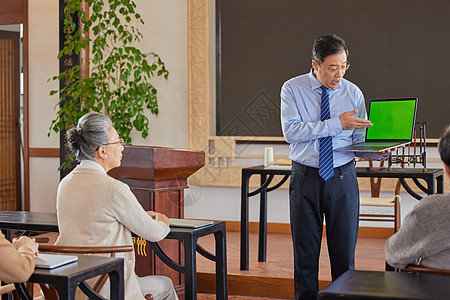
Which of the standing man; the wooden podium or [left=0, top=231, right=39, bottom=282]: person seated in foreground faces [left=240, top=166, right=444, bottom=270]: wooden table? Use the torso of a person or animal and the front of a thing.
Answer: the person seated in foreground

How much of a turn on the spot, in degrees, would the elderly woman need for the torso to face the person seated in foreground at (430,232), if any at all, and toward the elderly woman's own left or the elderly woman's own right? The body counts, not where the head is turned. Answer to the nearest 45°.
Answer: approximately 90° to the elderly woman's own right

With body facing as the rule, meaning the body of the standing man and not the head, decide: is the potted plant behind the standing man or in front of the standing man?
behind

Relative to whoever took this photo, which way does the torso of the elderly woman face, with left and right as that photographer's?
facing away from the viewer and to the right of the viewer

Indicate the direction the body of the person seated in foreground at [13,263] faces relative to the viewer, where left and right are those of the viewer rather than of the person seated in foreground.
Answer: facing away from the viewer and to the right of the viewer

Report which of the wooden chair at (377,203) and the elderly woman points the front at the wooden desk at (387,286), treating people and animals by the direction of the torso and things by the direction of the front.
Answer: the wooden chair

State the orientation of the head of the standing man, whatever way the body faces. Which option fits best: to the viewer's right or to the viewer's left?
to the viewer's right
